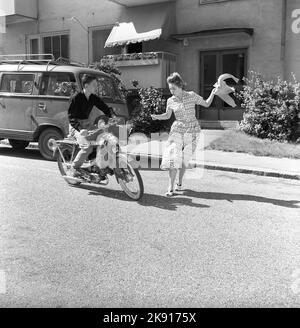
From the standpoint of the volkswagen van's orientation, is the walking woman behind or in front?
in front

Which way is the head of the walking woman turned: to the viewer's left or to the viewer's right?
to the viewer's left

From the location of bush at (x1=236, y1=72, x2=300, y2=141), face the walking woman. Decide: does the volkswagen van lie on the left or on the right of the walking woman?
right

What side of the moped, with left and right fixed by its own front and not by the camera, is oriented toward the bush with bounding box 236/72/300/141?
left

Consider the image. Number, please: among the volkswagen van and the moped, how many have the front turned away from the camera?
0

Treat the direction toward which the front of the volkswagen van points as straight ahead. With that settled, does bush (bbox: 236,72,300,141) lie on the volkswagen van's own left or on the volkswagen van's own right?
on the volkswagen van's own left

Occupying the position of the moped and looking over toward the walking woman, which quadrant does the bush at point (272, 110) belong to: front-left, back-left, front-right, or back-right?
front-left

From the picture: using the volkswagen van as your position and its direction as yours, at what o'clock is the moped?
The moped is roughly at 1 o'clock from the volkswagen van.

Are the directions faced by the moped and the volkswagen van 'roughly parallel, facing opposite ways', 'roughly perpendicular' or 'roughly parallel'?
roughly parallel

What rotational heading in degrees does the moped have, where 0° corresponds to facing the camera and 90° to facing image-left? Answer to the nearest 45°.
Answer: approximately 315°

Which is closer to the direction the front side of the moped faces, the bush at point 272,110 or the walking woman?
the walking woman

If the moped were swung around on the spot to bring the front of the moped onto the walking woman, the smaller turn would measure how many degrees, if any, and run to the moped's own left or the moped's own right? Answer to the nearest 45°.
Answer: approximately 45° to the moped's own left
